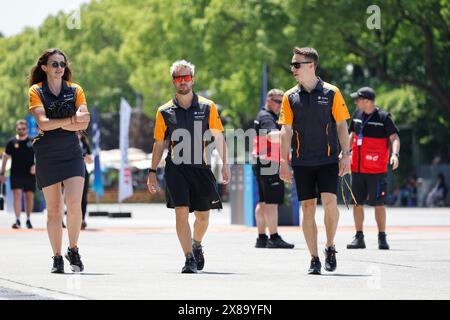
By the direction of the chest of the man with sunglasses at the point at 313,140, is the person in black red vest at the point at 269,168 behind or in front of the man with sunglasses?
behind

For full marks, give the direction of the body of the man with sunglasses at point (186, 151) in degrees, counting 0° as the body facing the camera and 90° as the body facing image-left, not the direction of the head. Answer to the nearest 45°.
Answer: approximately 0°

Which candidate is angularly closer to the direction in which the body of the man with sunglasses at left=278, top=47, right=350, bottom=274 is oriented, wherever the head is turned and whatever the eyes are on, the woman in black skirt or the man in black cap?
the woman in black skirt

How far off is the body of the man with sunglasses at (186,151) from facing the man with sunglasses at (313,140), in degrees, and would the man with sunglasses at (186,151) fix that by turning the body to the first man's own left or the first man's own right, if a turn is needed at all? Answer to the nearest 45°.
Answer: approximately 90° to the first man's own left
